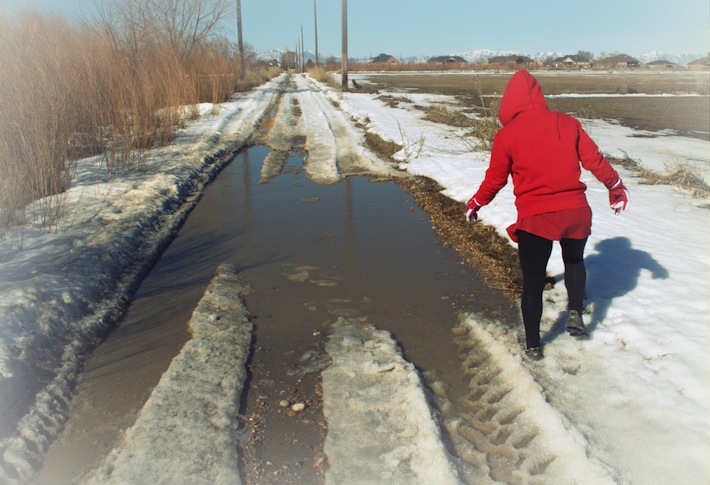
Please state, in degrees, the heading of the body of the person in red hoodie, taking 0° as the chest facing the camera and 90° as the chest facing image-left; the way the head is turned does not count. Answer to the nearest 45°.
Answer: approximately 180°
